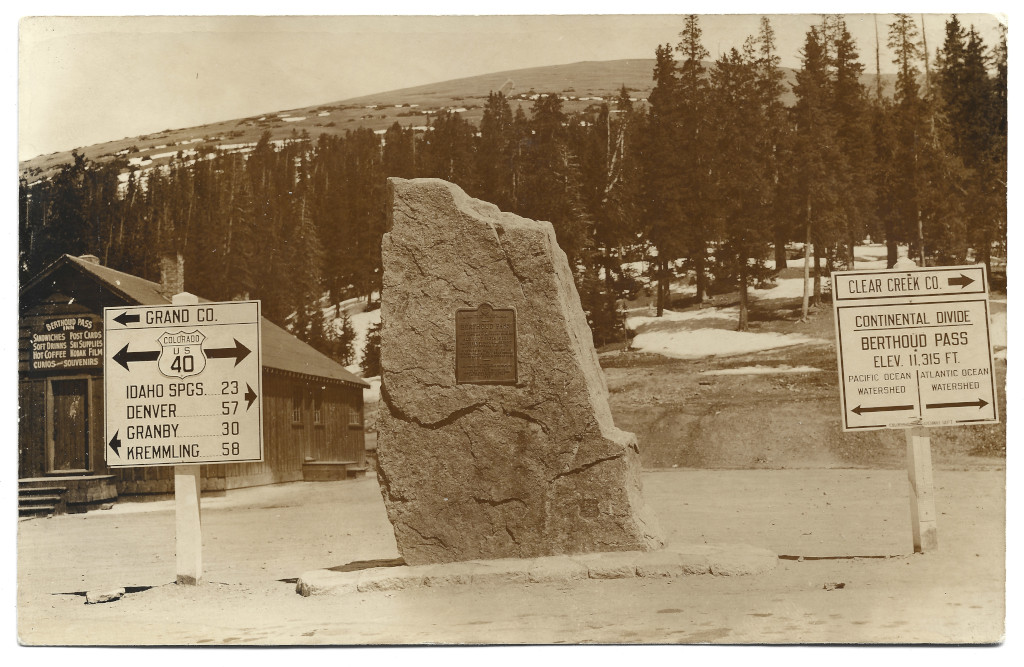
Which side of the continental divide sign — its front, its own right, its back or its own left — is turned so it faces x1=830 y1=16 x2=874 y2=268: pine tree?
back

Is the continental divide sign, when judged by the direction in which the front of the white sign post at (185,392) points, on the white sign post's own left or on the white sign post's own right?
on the white sign post's own left

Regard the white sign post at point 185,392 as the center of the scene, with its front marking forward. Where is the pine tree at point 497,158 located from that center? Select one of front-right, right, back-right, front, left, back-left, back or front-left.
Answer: back-left

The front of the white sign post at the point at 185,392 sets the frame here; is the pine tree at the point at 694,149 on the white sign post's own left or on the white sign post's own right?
on the white sign post's own left

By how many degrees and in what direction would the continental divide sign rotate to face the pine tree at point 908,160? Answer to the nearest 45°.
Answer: approximately 180°

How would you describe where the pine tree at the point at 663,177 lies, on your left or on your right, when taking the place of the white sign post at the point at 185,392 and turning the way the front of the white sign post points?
on your left

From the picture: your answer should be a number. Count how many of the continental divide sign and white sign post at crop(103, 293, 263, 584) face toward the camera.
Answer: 2

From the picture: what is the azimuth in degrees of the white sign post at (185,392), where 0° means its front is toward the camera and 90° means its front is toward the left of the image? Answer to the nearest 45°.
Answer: approximately 0°
